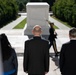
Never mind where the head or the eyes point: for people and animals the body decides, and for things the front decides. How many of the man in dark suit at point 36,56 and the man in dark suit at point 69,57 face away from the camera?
2

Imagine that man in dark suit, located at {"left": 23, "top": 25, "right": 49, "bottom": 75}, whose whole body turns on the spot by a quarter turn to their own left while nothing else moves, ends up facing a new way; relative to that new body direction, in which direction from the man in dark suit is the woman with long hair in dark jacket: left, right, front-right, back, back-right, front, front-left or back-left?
front-left

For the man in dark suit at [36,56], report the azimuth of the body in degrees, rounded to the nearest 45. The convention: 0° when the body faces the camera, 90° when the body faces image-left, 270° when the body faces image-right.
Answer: approximately 180°

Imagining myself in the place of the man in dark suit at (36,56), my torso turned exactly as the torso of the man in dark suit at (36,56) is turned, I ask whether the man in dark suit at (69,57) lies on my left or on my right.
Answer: on my right

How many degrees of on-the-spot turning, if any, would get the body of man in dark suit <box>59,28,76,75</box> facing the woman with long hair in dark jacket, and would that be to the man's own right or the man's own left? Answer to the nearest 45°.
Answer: approximately 135° to the man's own left

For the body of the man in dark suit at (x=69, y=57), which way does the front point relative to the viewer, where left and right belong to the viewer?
facing away from the viewer

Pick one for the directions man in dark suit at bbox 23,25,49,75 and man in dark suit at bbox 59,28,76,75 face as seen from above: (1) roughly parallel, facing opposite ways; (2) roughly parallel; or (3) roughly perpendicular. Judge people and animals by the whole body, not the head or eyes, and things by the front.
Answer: roughly parallel

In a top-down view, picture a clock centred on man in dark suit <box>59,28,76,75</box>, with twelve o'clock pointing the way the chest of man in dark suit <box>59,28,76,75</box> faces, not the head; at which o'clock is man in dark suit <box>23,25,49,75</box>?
man in dark suit <box>23,25,49,75</box> is roughly at 9 o'clock from man in dark suit <box>59,28,76,75</box>.
